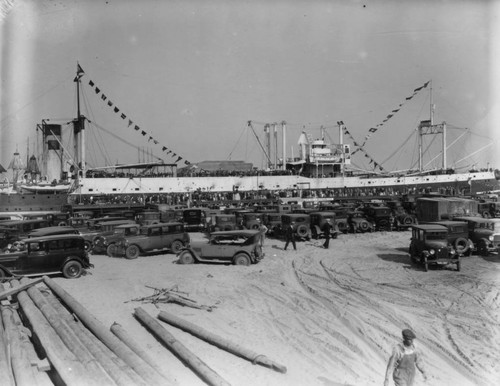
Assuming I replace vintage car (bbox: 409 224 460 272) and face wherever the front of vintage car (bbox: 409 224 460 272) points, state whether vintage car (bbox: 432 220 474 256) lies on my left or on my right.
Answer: on my left

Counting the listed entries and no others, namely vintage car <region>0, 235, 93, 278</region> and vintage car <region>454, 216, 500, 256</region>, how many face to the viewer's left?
1

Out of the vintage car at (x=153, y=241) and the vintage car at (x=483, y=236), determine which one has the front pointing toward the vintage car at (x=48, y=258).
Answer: the vintage car at (x=153, y=241)

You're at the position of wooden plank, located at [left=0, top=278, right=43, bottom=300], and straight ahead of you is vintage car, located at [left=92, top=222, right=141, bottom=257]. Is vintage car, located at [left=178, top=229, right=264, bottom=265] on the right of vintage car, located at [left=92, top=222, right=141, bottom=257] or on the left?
right

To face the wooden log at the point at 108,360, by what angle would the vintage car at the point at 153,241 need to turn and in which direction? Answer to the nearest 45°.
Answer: approximately 45° to its left

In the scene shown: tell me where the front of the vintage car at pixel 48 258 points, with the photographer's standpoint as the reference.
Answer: facing to the left of the viewer

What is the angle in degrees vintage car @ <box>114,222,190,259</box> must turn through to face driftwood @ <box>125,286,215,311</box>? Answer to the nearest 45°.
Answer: approximately 45° to its left

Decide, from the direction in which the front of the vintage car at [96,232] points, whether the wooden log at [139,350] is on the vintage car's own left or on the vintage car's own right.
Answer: on the vintage car's own left

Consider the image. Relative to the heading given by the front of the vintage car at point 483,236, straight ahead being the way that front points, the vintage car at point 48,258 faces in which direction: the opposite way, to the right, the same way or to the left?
to the right

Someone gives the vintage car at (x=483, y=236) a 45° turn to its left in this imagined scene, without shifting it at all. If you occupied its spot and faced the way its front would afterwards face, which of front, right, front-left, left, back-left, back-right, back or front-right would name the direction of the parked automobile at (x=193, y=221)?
back

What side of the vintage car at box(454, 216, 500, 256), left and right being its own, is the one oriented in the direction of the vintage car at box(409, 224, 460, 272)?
right

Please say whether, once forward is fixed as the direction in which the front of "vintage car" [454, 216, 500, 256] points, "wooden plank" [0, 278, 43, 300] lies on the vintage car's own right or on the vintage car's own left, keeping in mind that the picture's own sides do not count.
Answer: on the vintage car's own right

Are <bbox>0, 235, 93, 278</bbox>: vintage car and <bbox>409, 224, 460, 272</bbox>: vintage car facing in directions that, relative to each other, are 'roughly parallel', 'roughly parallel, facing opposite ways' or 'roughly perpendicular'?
roughly perpendicular
